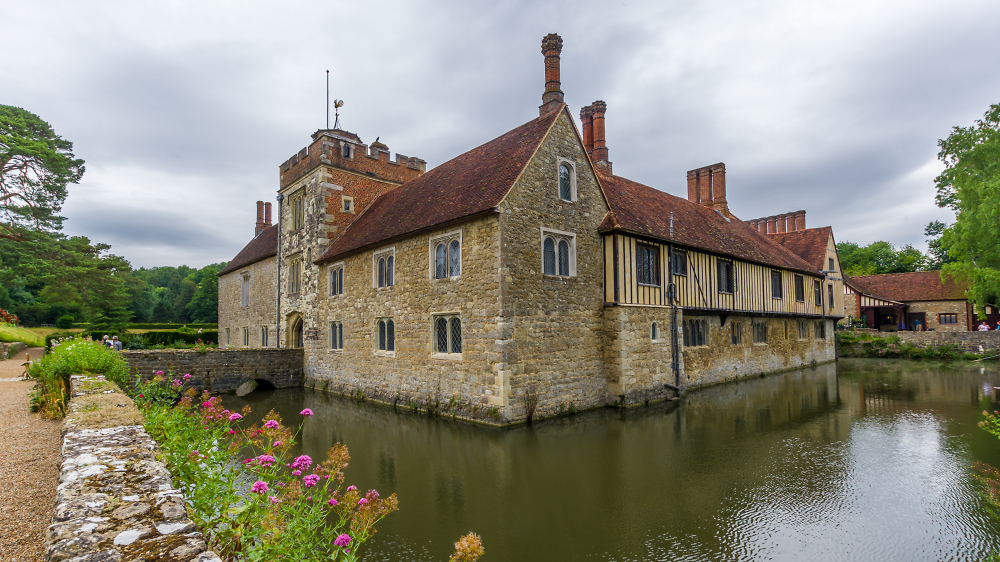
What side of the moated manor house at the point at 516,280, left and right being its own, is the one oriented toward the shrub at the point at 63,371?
front

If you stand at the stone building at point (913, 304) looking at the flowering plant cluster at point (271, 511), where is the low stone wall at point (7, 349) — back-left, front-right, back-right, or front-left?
front-right

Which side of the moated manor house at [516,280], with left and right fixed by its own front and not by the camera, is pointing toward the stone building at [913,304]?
back

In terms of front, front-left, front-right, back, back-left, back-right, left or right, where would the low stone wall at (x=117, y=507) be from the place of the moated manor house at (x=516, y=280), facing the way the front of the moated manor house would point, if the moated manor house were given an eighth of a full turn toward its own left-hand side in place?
front

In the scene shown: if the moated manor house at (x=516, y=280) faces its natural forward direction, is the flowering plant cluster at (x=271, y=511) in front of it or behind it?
in front

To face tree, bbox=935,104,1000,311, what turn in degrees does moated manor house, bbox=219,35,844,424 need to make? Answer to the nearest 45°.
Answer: approximately 180°

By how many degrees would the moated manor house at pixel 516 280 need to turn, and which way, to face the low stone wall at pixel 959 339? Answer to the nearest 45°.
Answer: approximately 180°

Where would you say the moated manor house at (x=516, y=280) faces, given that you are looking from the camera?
facing the viewer and to the left of the viewer

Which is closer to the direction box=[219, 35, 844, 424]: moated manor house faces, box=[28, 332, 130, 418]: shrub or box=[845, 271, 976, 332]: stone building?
the shrub

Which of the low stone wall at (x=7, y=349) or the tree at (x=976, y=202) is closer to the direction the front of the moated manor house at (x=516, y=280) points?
the low stone wall
